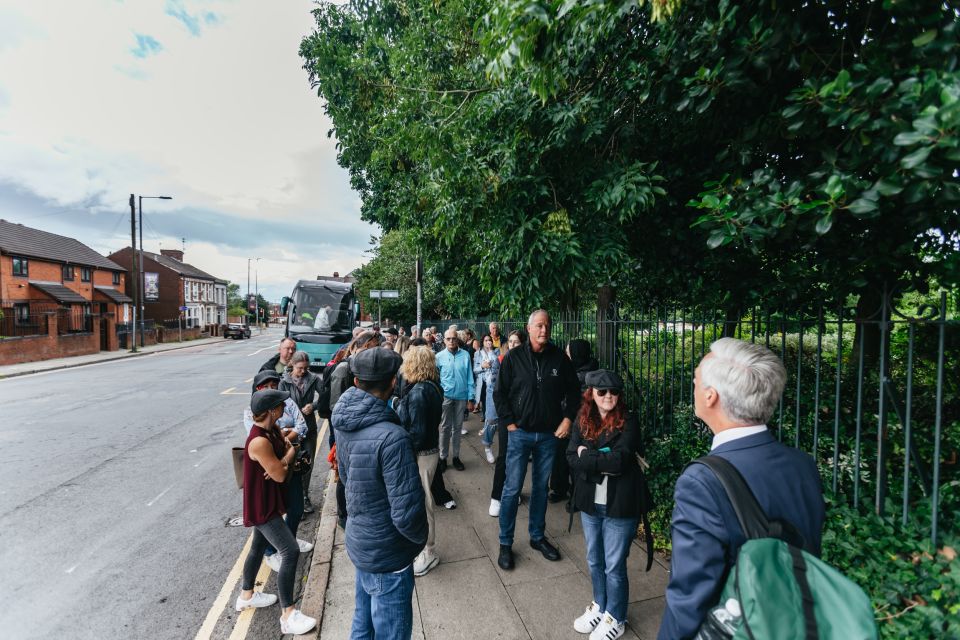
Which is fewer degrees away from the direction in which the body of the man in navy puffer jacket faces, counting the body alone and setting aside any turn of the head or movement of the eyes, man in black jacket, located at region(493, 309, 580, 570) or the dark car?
the man in black jacket

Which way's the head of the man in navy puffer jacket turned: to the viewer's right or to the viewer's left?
to the viewer's right

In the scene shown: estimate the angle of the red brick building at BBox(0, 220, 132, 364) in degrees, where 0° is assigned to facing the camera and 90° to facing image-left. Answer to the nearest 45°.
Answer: approximately 315°

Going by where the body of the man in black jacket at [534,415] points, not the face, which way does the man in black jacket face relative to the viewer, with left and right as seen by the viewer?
facing the viewer

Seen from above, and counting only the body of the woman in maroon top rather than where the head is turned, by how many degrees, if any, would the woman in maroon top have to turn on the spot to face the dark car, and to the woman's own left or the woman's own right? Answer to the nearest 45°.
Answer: approximately 90° to the woman's own left

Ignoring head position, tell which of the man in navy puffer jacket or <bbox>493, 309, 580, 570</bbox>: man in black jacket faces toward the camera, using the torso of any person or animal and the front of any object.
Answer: the man in black jacket

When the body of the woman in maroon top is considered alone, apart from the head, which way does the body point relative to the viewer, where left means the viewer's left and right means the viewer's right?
facing to the right of the viewer

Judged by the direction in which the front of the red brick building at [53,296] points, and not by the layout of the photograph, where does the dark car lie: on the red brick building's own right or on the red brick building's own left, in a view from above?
on the red brick building's own left

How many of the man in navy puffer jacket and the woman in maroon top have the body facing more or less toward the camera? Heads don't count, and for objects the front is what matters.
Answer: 0

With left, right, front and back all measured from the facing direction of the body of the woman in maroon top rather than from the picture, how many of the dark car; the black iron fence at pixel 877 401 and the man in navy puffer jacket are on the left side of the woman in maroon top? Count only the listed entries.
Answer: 1

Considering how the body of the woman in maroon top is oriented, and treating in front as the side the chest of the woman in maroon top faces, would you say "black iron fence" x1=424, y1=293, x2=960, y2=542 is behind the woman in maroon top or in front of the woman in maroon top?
in front

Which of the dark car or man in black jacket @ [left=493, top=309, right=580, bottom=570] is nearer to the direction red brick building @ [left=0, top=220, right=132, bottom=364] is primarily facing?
the man in black jacket

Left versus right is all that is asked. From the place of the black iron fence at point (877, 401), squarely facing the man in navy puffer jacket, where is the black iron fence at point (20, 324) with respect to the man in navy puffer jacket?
right

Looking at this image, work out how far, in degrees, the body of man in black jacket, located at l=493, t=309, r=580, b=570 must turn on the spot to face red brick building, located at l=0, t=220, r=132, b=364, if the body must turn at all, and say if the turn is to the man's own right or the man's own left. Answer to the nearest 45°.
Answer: approximately 135° to the man's own right

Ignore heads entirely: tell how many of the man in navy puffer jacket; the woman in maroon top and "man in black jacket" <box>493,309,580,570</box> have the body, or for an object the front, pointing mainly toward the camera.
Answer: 1

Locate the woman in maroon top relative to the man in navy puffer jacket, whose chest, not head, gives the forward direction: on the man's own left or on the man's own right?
on the man's own left
